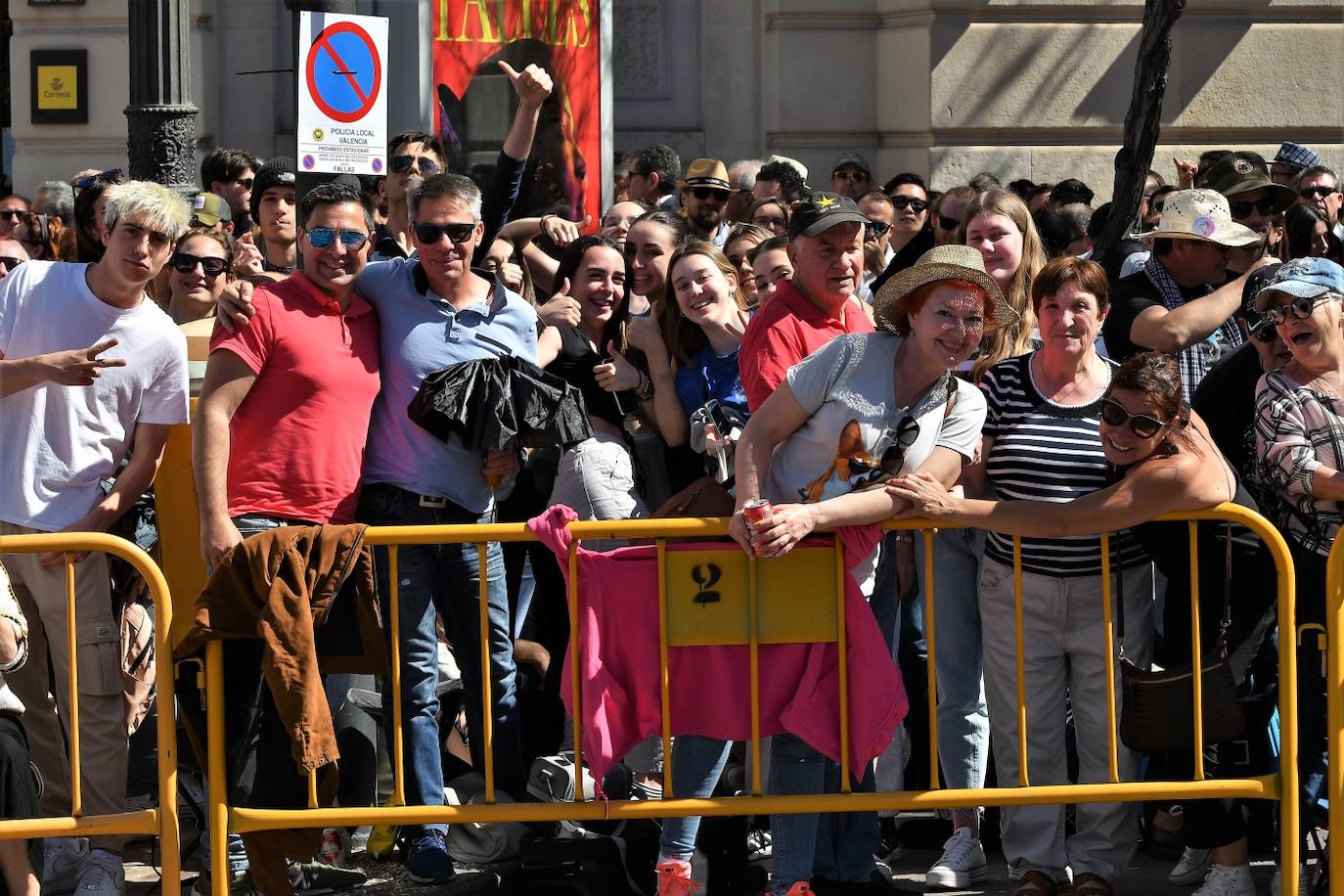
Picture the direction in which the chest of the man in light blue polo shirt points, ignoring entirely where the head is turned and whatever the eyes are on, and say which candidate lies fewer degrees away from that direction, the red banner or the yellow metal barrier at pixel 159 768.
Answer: the yellow metal barrier

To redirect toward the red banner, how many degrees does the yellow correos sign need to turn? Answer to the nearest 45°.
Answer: approximately 45° to its left

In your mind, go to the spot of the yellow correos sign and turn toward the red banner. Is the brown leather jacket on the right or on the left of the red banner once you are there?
right

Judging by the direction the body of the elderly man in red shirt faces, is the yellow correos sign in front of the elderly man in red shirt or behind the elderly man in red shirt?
behind

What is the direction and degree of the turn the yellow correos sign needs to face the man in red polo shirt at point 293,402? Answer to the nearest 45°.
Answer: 0° — it already faces them

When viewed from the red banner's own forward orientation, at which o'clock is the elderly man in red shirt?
The elderly man in red shirt is roughly at 12 o'clock from the red banner.

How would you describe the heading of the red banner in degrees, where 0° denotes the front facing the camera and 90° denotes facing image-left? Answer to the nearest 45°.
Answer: approximately 0°

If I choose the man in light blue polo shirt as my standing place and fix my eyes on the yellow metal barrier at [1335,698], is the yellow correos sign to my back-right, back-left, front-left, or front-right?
back-left

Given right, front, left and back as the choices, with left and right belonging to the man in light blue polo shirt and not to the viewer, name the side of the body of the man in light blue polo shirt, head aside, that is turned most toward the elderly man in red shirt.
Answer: left

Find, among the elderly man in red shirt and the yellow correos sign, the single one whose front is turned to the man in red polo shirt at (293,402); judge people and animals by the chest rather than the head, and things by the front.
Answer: the yellow correos sign
